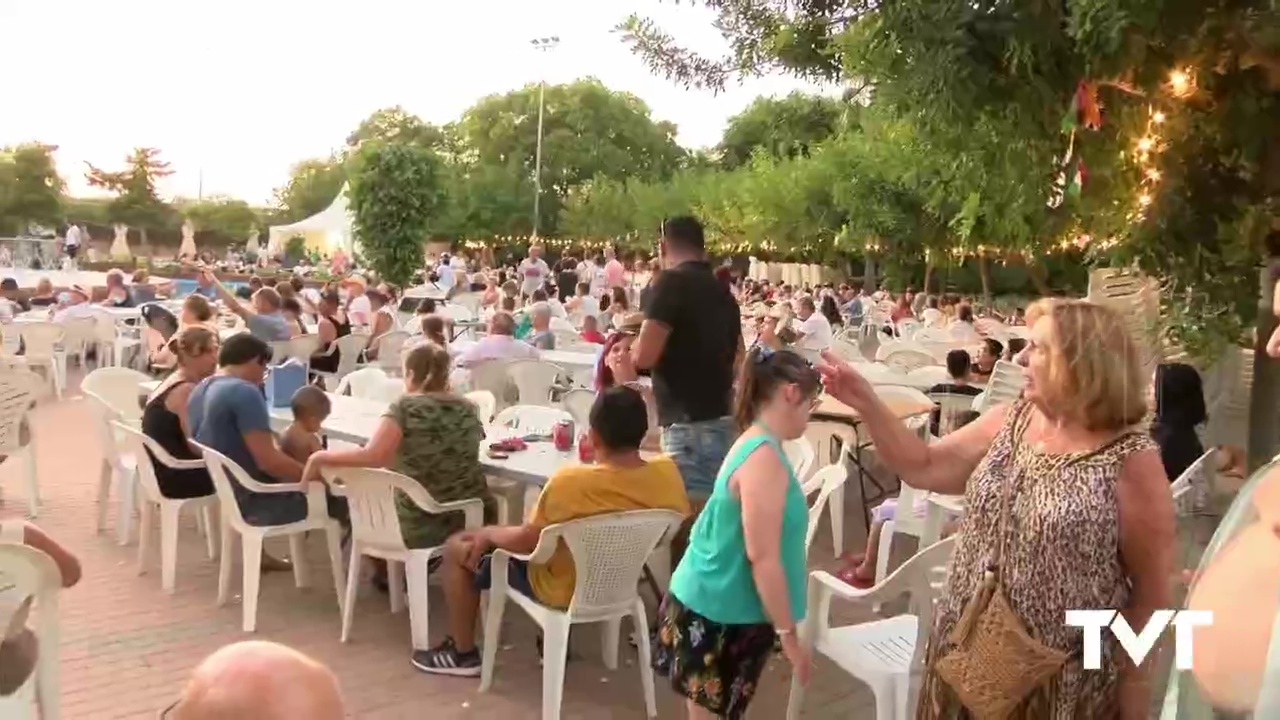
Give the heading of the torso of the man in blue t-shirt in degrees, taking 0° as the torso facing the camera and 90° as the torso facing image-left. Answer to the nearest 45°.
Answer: approximately 225°

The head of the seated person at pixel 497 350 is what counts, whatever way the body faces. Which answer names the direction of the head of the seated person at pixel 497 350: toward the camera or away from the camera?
away from the camera

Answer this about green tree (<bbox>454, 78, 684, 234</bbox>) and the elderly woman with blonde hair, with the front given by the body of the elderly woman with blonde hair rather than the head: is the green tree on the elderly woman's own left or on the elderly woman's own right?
on the elderly woman's own right

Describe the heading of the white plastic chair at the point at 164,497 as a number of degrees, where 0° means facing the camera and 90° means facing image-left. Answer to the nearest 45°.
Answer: approximately 225°

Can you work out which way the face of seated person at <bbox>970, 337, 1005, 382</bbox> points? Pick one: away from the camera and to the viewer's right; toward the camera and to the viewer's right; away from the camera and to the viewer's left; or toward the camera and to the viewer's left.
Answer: toward the camera and to the viewer's left

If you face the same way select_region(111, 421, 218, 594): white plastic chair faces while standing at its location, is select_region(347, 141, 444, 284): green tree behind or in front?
in front

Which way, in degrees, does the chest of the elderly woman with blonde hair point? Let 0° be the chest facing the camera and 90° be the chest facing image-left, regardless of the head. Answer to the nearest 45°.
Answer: approximately 45°

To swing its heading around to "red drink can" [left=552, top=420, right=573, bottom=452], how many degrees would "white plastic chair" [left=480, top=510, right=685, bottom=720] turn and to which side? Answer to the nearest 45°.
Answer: approximately 45° to its right

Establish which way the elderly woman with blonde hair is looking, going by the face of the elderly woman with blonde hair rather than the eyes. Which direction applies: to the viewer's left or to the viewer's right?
to the viewer's left

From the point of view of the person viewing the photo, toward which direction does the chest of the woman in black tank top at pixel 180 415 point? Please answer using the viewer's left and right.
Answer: facing to the right of the viewer

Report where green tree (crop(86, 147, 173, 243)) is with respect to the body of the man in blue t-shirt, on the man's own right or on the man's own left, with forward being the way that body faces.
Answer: on the man's own left

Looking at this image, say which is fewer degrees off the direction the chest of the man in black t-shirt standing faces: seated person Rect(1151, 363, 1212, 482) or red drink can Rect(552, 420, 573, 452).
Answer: the red drink can
